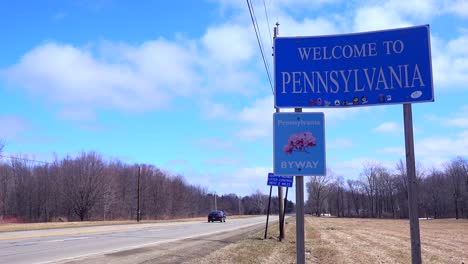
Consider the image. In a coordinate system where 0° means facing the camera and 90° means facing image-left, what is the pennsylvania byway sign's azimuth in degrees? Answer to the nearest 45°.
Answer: approximately 0°

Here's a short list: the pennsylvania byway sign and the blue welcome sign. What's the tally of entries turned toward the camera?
2

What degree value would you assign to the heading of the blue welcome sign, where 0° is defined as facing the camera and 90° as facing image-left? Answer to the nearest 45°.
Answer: approximately 0°
